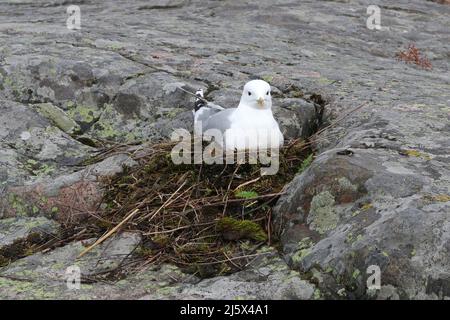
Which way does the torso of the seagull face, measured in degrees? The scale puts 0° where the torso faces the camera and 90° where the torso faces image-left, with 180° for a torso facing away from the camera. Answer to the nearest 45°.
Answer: approximately 315°

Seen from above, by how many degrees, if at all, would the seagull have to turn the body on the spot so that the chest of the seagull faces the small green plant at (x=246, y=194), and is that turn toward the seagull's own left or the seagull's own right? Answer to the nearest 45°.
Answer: approximately 45° to the seagull's own right
